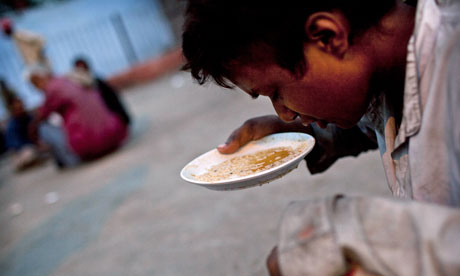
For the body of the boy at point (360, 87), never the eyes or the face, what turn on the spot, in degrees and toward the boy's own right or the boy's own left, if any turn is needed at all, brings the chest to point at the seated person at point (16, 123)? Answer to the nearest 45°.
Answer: approximately 45° to the boy's own right

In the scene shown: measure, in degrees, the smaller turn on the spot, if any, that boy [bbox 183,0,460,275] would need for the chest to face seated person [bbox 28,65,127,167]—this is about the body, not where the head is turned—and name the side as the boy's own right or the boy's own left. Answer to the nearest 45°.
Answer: approximately 45° to the boy's own right

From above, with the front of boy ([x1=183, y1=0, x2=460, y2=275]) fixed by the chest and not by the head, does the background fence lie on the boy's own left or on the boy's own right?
on the boy's own right

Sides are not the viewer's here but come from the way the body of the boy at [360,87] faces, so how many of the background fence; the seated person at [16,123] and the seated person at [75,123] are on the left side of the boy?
0

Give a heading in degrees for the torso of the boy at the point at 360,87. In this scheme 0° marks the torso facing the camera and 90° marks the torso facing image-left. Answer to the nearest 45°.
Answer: approximately 90°
